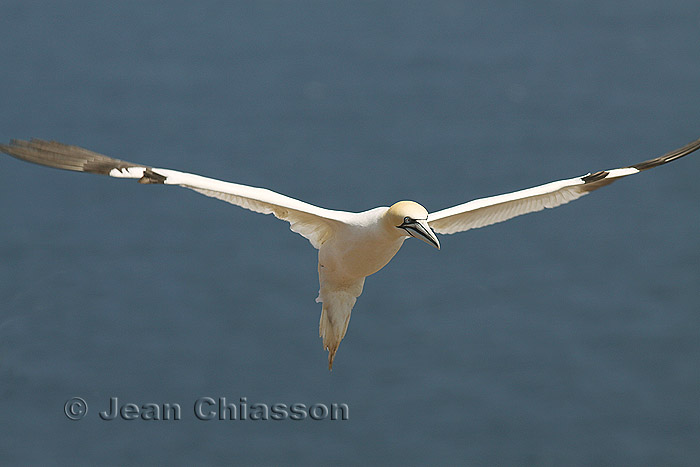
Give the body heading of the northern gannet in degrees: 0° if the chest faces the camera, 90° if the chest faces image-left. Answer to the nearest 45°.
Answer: approximately 315°
